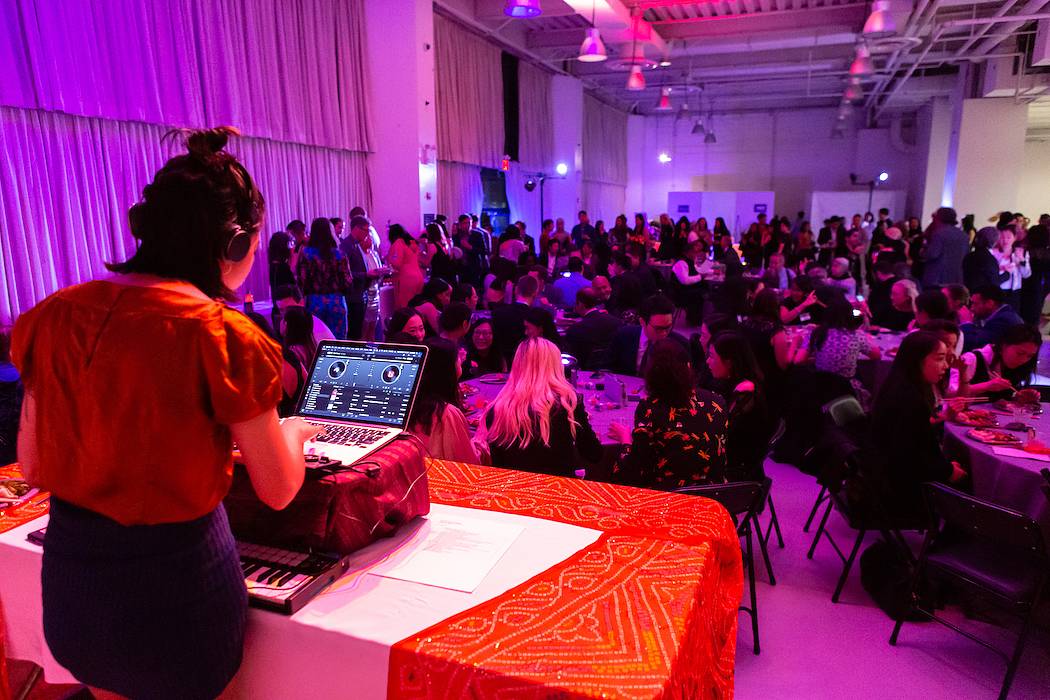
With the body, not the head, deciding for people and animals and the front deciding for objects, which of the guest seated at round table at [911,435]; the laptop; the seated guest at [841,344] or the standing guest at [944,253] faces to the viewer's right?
the guest seated at round table at [911,435]

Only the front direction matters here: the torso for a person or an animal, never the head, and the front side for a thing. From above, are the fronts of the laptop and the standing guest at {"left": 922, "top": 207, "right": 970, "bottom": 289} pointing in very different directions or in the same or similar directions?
very different directions

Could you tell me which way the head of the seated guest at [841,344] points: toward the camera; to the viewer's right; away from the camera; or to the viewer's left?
away from the camera

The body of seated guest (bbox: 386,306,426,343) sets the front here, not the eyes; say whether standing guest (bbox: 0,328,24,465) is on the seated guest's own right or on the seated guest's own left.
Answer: on the seated guest's own right

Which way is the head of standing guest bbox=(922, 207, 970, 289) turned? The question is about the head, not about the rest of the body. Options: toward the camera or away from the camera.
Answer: away from the camera

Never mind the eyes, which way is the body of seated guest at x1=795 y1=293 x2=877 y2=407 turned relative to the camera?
away from the camera

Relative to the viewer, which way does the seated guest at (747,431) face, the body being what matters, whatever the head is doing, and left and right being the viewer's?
facing to the left of the viewer

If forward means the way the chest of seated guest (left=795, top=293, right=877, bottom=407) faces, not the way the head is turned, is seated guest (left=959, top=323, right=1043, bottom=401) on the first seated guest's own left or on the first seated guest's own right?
on the first seated guest's own right

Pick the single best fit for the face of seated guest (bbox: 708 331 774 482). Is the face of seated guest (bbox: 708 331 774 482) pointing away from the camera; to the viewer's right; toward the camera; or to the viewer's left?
to the viewer's left

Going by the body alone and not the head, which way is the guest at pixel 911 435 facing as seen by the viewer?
to the viewer's right

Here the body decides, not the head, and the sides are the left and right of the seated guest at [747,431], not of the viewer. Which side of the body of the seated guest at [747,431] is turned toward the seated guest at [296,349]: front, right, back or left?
front

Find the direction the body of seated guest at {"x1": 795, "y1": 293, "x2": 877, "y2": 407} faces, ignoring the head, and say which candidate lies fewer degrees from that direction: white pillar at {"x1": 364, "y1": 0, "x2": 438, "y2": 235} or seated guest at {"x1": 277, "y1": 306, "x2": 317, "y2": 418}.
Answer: the white pillar
